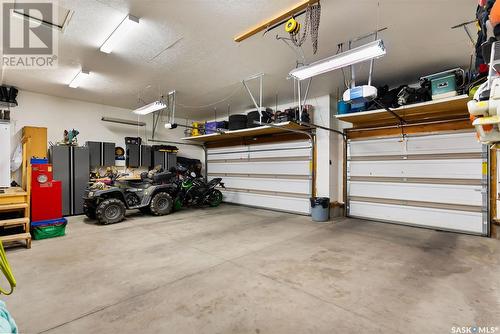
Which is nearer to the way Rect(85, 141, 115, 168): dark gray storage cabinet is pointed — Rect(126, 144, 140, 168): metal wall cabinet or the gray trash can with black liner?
the gray trash can with black liner

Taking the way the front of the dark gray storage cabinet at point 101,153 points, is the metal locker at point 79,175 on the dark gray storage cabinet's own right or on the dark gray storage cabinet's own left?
on the dark gray storage cabinet's own right

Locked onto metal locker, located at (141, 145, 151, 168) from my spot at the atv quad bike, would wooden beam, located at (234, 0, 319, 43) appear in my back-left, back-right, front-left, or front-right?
back-right

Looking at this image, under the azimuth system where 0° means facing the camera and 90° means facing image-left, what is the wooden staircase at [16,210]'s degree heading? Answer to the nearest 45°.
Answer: approximately 315°

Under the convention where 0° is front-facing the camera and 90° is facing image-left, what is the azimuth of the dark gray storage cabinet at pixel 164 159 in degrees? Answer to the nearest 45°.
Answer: approximately 315°

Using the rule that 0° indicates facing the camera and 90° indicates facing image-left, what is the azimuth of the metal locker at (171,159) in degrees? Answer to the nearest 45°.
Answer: approximately 315°

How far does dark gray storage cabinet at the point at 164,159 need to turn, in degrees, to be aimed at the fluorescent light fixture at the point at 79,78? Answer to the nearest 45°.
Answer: approximately 90° to its right

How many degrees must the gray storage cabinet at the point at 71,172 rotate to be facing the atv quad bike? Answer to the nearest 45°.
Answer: approximately 45° to its left
